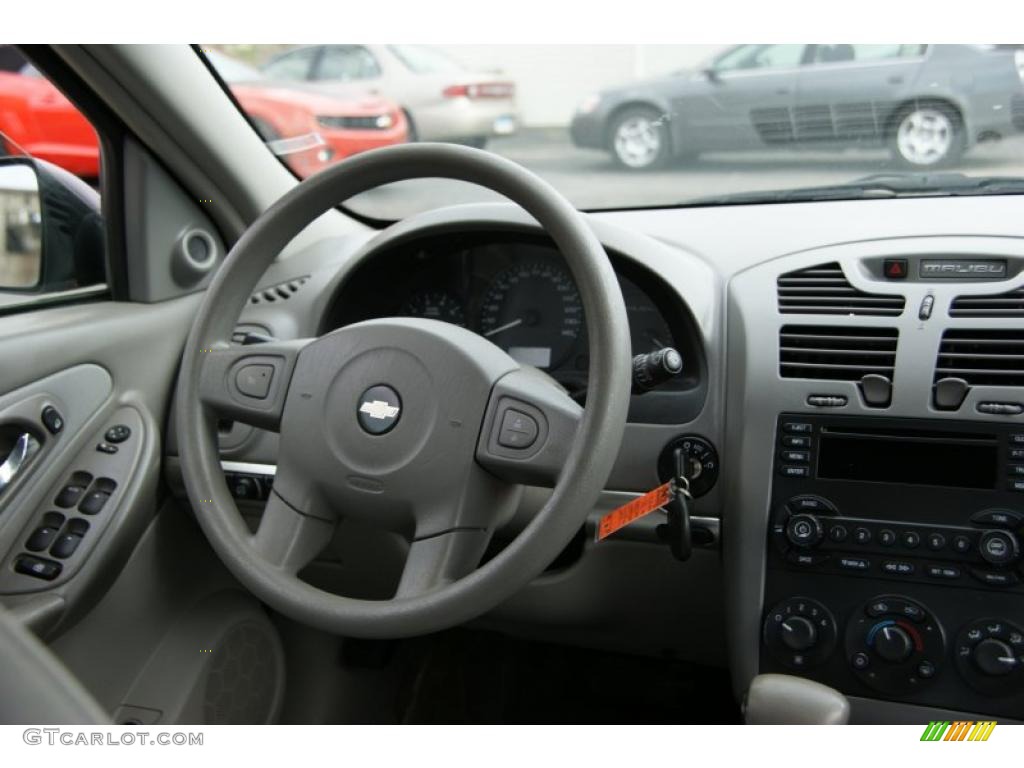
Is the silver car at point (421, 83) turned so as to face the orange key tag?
no

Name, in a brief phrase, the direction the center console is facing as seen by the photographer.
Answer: facing the viewer

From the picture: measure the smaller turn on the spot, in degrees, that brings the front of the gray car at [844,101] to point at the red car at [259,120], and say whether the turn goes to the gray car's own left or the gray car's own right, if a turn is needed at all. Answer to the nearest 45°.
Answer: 0° — it already faces it

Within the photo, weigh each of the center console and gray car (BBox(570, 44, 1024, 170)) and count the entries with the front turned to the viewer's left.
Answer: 1

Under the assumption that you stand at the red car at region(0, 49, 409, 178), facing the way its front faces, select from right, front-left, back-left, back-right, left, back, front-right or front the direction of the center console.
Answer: front

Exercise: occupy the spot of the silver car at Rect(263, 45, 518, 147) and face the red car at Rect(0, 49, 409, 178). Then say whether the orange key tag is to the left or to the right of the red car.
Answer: left

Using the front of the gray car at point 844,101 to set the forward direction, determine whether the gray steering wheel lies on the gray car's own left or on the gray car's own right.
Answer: on the gray car's own left

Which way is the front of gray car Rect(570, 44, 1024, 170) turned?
to the viewer's left

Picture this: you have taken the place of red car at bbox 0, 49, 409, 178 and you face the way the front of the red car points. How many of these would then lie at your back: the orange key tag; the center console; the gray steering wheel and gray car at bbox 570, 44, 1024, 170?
0

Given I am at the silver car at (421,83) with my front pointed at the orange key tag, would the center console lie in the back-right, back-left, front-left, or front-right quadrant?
front-left

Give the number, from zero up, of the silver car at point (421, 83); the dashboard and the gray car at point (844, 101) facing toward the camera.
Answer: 1

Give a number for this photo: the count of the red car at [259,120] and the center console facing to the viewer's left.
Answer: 0

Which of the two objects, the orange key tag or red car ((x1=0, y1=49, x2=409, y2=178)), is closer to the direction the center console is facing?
the orange key tag

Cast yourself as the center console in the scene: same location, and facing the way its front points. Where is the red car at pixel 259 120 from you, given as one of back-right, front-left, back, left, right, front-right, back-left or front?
right

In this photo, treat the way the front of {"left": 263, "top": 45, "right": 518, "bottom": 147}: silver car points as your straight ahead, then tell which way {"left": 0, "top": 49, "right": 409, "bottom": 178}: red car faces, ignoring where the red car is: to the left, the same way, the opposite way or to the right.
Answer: the opposite way

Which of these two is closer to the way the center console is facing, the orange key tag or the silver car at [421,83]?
the orange key tag

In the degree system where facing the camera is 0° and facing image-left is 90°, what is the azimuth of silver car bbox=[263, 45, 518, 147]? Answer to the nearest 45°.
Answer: approximately 135°

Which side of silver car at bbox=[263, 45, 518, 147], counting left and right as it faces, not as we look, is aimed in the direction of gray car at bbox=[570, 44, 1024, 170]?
back

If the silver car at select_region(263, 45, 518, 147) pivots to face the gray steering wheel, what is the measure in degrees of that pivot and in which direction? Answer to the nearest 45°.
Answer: approximately 135° to its left

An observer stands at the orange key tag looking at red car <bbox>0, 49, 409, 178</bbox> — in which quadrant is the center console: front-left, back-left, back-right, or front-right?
back-right
